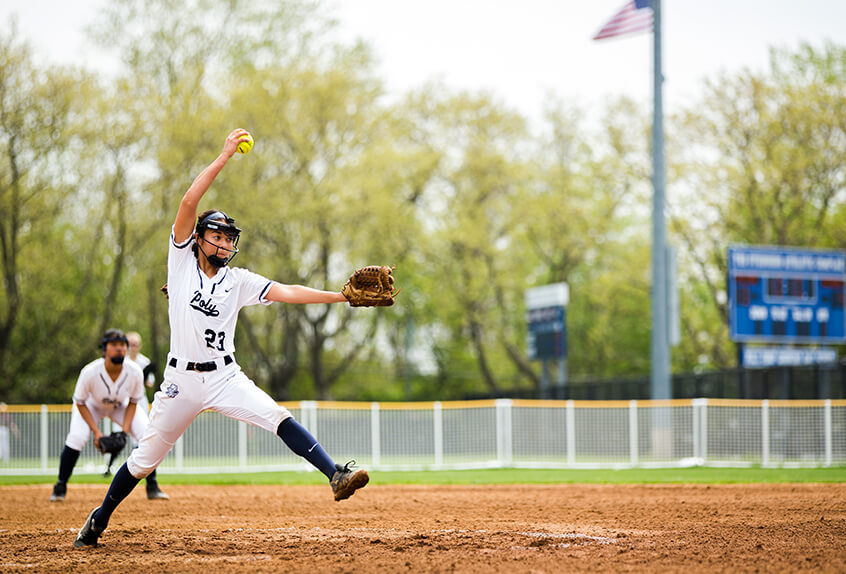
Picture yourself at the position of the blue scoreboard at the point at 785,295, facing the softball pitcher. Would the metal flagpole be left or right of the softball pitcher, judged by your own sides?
right

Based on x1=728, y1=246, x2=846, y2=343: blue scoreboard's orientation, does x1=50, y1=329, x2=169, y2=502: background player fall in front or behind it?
in front

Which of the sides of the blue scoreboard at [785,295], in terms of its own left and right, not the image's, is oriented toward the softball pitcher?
front

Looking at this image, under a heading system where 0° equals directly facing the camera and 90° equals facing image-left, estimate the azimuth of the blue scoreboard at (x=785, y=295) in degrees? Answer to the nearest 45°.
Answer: approximately 0°

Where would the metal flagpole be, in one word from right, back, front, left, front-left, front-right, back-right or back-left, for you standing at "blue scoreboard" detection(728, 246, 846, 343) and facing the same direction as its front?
front-right
